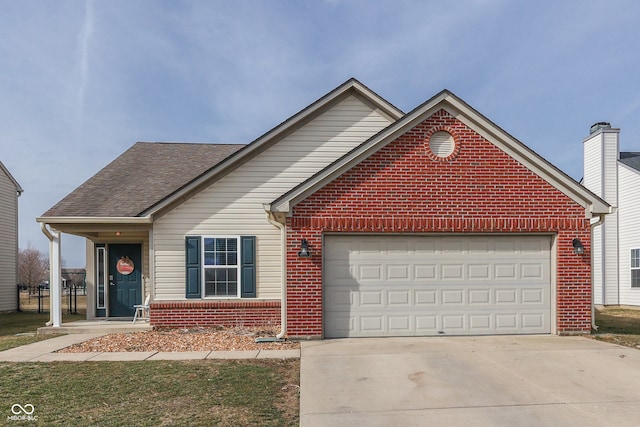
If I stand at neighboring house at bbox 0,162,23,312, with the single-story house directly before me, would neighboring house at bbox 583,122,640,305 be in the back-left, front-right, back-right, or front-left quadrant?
front-left

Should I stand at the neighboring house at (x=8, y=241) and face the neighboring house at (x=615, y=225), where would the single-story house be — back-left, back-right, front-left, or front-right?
front-right

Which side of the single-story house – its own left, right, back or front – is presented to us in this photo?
front
